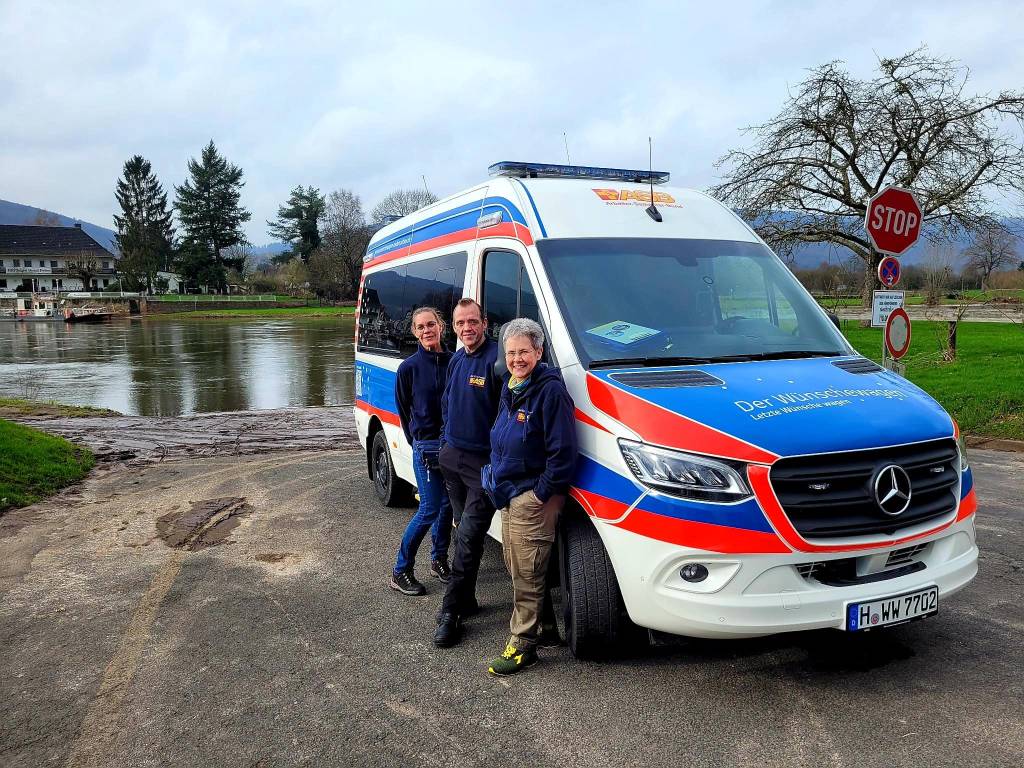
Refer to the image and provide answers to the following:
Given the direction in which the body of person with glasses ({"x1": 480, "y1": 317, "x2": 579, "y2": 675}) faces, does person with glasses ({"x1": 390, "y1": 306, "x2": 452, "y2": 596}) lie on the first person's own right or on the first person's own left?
on the first person's own right

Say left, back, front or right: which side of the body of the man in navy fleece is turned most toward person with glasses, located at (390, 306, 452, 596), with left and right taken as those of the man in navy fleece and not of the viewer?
right

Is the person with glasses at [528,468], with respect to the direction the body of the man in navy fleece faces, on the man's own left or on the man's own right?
on the man's own left

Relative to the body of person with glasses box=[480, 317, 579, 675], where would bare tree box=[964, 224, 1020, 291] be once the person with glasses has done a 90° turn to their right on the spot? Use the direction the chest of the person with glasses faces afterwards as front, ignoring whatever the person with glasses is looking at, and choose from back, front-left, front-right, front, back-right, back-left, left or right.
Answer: right

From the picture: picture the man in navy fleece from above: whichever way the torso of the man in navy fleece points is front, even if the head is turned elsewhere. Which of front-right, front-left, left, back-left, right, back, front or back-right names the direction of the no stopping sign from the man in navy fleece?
back

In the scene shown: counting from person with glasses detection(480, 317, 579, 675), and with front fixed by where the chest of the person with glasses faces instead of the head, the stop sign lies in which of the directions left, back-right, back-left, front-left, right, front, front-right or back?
back

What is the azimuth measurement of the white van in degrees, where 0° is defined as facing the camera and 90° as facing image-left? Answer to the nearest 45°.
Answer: approximately 315°

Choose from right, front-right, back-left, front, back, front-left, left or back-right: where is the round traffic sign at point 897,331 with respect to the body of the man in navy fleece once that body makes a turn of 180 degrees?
front

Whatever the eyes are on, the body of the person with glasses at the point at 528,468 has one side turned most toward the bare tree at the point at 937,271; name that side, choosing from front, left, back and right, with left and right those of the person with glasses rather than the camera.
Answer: back

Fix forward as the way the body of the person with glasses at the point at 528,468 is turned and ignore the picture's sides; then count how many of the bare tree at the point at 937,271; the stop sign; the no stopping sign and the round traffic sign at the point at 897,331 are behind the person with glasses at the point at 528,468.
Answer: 4
